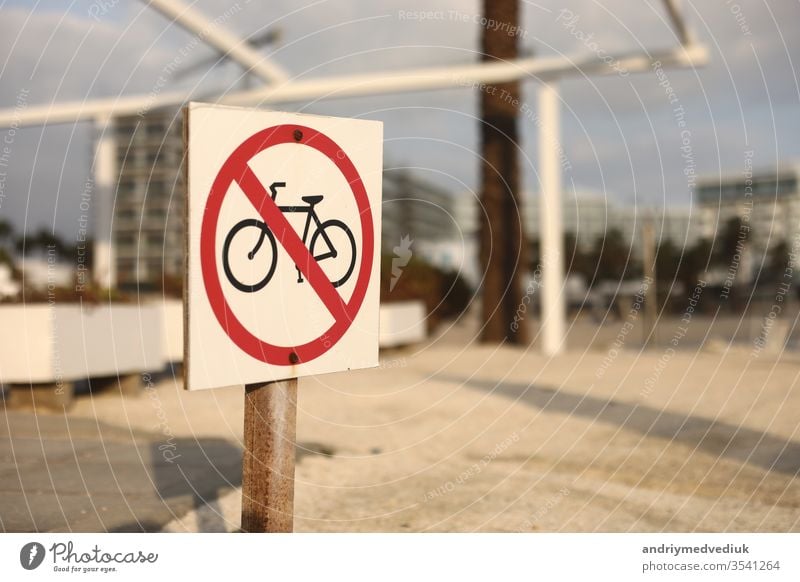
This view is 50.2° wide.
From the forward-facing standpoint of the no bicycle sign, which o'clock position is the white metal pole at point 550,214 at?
The white metal pole is roughly at 8 o'clock from the no bicycle sign.

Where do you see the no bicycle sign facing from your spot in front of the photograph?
facing the viewer and to the right of the viewer

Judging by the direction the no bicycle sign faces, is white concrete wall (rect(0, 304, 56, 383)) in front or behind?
behind

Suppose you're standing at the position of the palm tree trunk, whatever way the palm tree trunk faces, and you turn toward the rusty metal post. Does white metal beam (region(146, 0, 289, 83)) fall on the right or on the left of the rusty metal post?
right

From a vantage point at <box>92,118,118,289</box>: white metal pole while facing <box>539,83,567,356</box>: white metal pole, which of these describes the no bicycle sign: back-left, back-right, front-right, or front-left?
front-right

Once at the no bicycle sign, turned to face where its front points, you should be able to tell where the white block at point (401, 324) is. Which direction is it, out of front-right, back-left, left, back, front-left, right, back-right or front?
back-left

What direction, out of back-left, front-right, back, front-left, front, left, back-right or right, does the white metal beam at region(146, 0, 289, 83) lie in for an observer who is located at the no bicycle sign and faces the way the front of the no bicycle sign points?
back-left

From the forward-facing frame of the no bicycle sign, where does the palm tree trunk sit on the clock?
The palm tree trunk is roughly at 8 o'clock from the no bicycle sign.

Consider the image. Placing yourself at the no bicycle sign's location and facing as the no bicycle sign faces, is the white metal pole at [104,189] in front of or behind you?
behind
